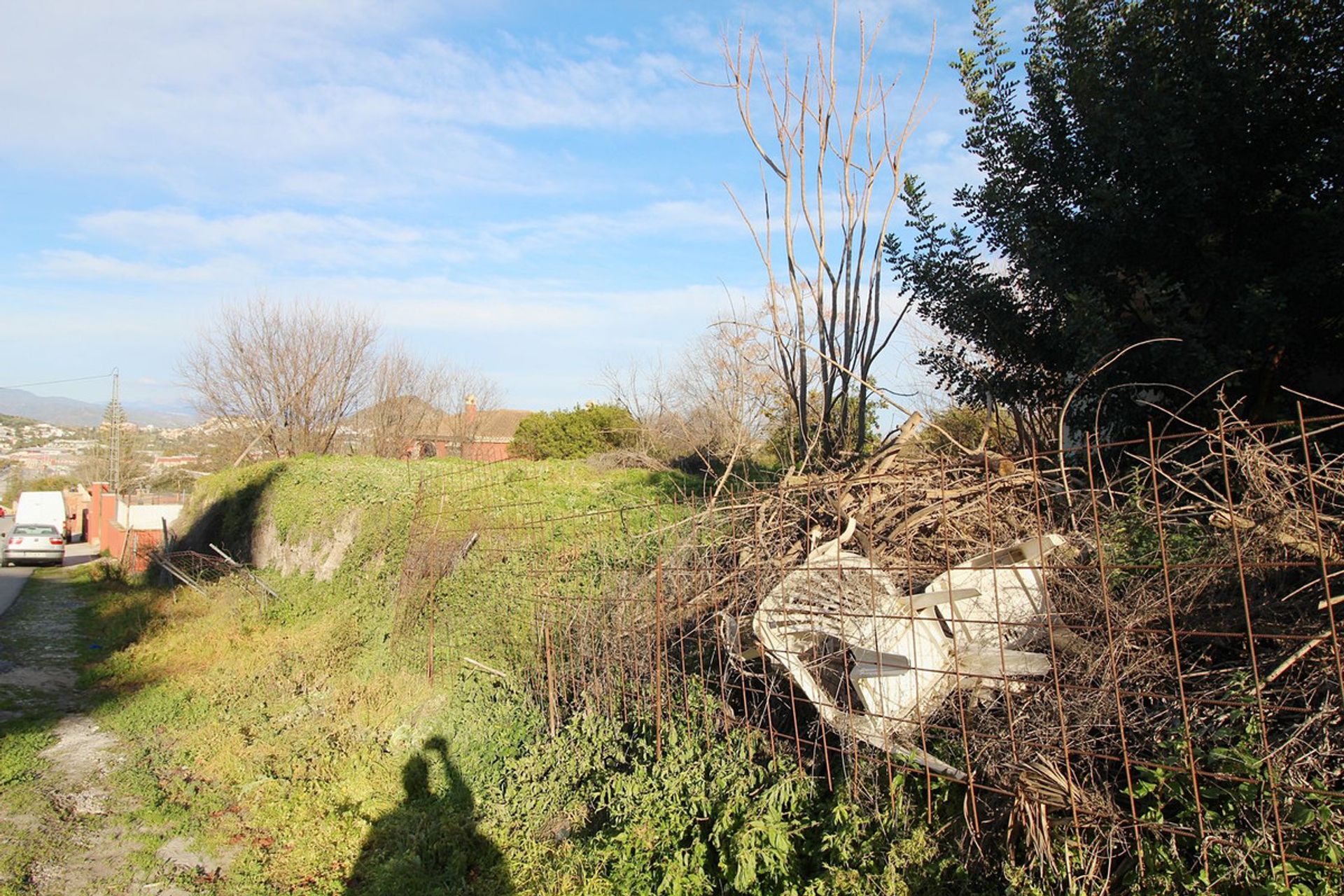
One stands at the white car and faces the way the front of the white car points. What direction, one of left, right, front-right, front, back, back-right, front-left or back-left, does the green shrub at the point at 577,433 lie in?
back-right

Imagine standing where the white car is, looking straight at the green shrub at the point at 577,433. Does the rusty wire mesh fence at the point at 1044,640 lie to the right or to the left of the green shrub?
right
